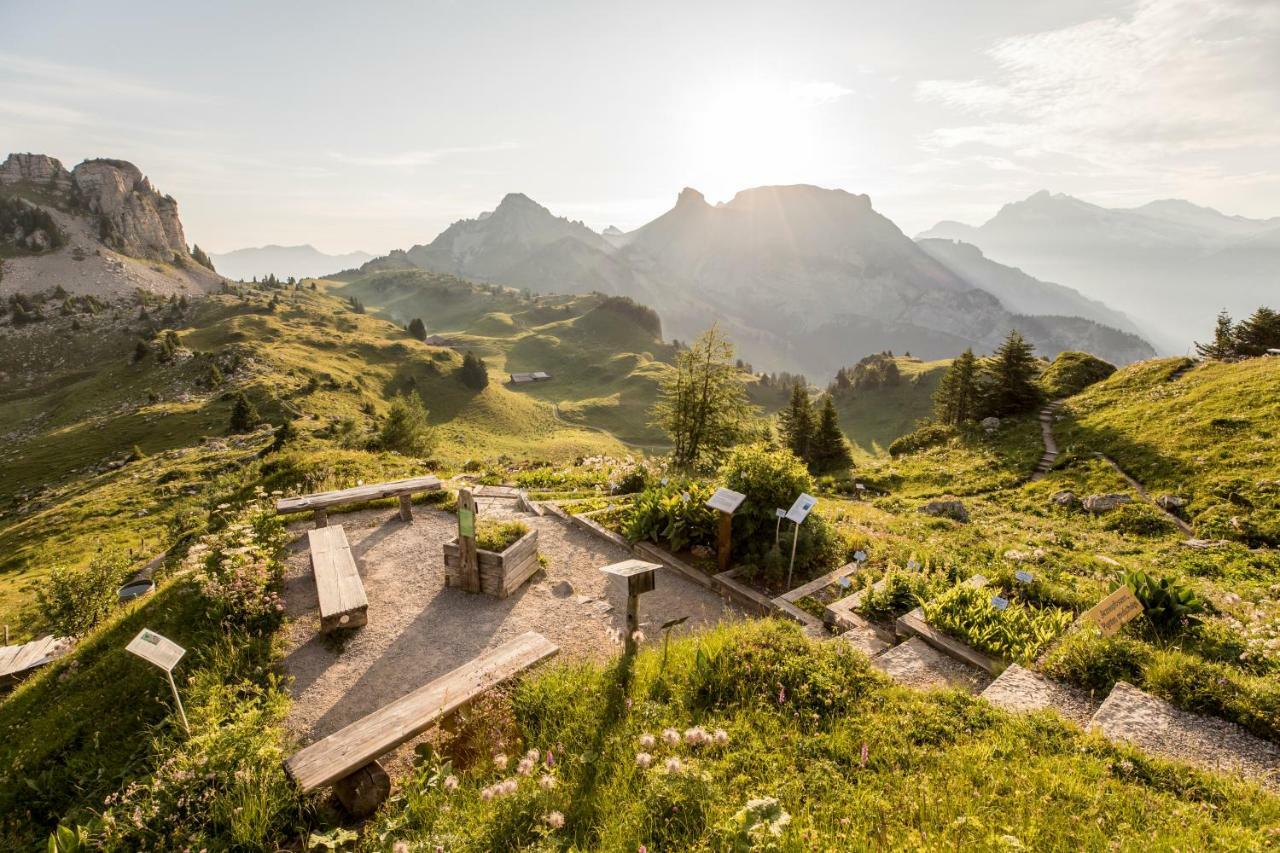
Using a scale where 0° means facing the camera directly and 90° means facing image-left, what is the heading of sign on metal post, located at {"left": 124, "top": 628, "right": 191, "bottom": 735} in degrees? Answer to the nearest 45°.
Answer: approximately 45°

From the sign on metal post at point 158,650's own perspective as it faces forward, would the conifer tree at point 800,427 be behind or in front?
behind

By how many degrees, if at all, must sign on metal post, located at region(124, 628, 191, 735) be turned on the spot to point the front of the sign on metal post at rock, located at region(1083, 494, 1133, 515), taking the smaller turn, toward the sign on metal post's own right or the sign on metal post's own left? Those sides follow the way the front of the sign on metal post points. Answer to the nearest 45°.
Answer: approximately 135° to the sign on metal post's own left

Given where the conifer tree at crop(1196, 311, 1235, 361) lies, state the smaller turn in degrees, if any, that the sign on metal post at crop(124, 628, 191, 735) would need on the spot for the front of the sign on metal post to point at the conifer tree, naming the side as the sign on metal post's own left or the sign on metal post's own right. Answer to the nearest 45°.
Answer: approximately 135° to the sign on metal post's own left

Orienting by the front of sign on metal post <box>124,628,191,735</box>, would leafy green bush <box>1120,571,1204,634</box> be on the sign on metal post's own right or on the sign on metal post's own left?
on the sign on metal post's own left

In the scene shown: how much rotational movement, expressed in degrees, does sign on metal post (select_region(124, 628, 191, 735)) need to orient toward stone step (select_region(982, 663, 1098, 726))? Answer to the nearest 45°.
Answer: approximately 90° to its left

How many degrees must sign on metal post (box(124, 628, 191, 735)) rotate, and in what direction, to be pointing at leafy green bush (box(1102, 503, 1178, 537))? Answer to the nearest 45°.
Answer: approximately 135° to its left

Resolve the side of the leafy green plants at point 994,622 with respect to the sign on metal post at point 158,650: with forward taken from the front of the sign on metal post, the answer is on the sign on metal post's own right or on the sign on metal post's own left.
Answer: on the sign on metal post's own left
